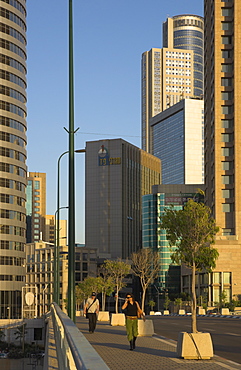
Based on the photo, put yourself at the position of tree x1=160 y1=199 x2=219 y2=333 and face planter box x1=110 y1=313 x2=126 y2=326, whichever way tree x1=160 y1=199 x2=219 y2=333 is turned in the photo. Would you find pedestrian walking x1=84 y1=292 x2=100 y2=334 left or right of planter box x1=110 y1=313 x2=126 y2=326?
left

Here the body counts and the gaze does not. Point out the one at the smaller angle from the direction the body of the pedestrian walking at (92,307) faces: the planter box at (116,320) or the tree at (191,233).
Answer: the tree

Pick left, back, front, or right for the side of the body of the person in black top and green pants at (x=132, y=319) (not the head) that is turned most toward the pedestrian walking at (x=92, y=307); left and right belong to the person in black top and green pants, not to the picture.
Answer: back

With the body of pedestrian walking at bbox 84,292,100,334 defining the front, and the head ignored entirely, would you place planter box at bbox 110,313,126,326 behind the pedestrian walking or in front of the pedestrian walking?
behind

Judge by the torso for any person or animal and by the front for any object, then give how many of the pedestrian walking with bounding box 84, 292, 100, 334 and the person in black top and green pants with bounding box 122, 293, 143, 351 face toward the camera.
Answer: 2

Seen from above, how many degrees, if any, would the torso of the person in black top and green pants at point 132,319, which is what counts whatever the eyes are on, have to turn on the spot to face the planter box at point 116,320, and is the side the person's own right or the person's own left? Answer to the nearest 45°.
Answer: approximately 180°

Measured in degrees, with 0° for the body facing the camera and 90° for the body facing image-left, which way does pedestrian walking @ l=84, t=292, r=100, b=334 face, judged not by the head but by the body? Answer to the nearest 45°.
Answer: approximately 0°
